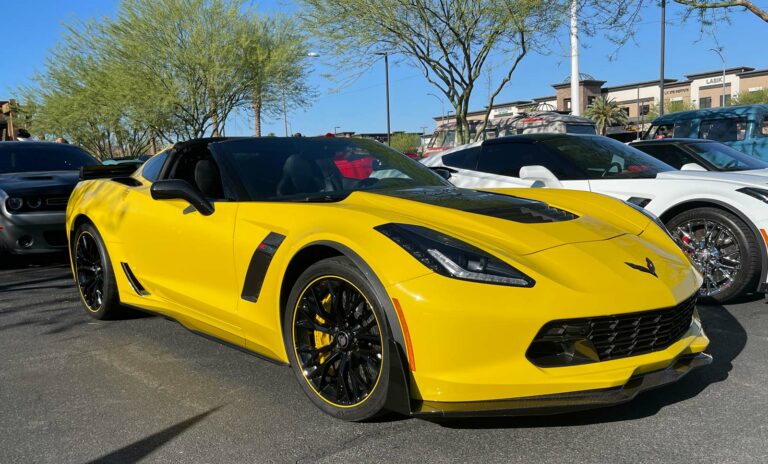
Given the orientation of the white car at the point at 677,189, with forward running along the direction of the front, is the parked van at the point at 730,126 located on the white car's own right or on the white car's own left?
on the white car's own left

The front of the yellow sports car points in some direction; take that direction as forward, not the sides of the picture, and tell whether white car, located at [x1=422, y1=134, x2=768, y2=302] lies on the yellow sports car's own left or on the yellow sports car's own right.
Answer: on the yellow sports car's own left

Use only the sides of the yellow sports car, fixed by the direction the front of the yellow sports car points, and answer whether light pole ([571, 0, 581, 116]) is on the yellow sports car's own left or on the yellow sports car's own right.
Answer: on the yellow sports car's own left

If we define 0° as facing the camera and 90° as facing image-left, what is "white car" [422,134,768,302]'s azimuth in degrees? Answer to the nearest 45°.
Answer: approximately 315°

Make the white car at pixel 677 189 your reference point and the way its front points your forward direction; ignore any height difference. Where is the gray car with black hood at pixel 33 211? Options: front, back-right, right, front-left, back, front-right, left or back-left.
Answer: back-right

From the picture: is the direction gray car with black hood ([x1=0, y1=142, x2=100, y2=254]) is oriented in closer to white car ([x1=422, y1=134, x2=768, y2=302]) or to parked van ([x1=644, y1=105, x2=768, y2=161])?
the white car

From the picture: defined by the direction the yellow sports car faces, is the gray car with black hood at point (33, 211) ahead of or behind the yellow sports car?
behind
